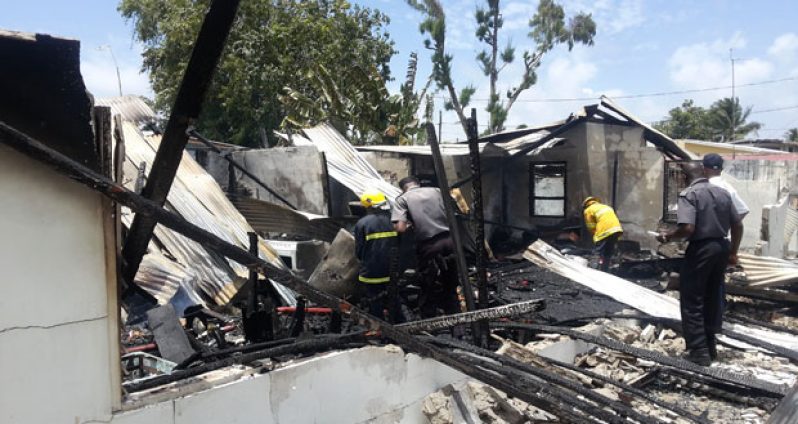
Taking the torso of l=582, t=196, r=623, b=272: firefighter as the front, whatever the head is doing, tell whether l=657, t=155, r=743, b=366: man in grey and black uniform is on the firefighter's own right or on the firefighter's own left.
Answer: on the firefighter's own left

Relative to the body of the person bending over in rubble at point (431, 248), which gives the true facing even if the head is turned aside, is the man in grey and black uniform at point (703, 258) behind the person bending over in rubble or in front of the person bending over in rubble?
behind

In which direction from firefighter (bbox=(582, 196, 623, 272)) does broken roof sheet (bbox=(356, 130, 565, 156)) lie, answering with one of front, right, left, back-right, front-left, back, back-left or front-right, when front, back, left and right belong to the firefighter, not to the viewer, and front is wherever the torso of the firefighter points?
front-right

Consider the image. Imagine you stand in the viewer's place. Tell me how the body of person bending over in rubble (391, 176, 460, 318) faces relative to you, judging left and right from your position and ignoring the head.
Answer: facing away from the viewer and to the left of the viewer

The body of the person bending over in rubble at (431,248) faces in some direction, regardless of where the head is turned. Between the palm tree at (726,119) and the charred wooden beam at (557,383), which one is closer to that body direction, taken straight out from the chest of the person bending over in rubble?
the palm tree

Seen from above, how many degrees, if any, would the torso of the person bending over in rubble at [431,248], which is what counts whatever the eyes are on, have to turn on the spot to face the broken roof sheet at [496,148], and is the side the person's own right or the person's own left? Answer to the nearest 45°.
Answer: approximately 45° to the person's own right

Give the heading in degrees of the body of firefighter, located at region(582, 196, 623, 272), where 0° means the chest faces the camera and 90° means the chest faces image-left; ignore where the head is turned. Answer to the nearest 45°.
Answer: approximately 90°

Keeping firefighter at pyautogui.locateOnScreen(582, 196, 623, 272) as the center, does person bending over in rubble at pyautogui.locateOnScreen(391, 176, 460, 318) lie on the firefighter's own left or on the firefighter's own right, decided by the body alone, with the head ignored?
on the firefighter's own left

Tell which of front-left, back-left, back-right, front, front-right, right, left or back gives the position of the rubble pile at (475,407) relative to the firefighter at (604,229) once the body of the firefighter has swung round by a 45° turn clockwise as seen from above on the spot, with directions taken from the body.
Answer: back-left

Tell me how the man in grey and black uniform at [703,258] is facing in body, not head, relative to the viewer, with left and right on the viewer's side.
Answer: facing away from the viewer and to the left of the viewer

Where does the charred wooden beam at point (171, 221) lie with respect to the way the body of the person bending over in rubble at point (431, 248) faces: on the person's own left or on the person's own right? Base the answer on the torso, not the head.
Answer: on the person's own left
